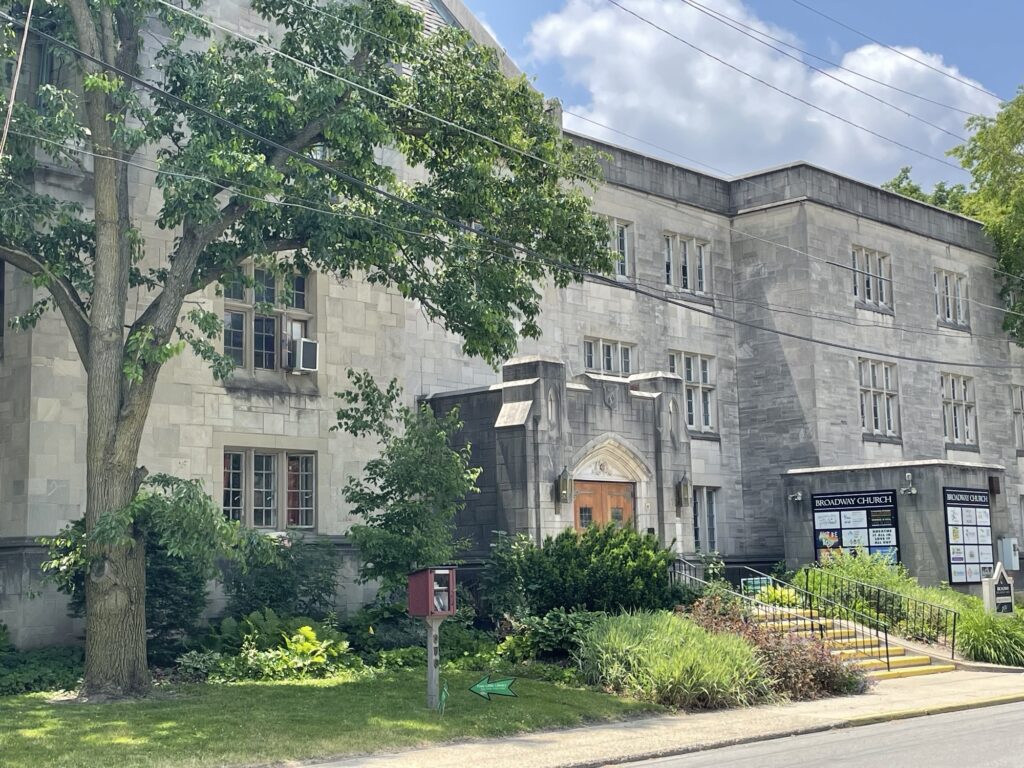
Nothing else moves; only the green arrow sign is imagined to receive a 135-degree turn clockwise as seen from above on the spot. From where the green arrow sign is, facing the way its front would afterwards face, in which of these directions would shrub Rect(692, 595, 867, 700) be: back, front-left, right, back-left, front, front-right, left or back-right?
right

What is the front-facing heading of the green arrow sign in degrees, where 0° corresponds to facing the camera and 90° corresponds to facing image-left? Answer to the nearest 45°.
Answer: approximately 0°

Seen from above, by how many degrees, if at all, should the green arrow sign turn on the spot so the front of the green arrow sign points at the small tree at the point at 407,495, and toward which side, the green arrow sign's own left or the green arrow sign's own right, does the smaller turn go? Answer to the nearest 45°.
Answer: approximately 180°

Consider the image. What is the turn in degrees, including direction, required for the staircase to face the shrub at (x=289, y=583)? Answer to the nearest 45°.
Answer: approximately 90° to its right

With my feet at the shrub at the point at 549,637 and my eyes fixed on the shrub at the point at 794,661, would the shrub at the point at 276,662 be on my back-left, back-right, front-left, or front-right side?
back-right

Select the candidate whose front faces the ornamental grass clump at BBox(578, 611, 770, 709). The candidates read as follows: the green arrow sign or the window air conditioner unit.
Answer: the window air conditioner unit

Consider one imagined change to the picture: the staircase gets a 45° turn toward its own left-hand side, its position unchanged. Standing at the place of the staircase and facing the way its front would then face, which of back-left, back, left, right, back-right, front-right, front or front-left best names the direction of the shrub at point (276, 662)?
back-right

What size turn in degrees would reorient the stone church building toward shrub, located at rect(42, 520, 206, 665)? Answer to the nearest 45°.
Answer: approximately 90° to its right

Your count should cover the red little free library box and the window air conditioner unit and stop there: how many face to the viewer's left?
0

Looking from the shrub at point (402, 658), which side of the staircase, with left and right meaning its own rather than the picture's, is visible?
right
